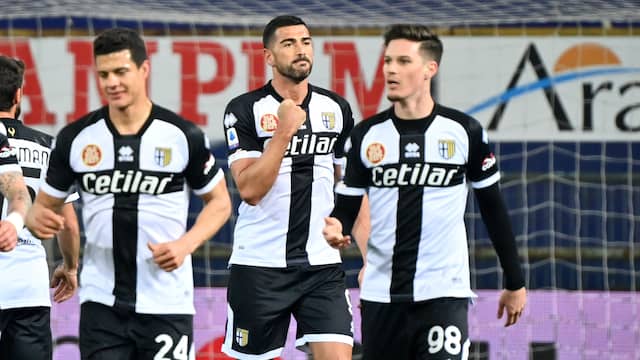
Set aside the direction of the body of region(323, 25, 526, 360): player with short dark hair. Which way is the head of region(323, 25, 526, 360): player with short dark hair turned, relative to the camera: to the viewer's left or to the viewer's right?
to the viewer's left

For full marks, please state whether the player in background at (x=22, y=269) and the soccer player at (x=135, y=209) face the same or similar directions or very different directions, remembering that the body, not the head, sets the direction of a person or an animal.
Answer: very different directions

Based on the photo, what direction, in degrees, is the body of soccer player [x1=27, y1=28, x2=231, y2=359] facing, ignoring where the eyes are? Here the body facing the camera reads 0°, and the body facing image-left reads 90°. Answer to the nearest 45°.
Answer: approximately 0°

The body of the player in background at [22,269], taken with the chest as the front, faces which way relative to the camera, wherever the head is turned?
away from the camera

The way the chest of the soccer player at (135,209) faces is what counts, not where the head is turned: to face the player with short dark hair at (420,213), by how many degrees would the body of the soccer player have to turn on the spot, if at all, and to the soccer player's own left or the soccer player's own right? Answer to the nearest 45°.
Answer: approximately 90° to the soccer player's own left
